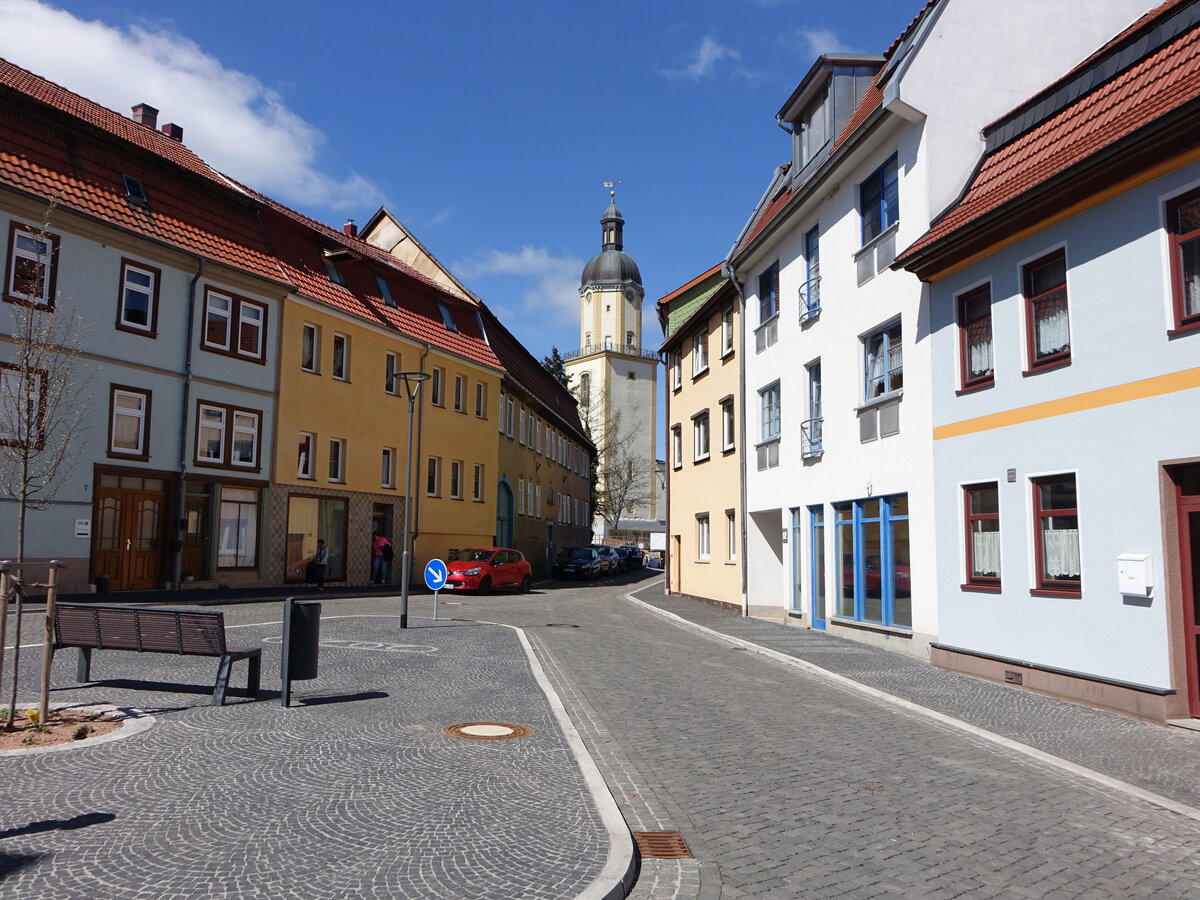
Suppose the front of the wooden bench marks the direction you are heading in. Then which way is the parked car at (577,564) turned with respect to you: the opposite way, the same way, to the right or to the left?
the opposite way

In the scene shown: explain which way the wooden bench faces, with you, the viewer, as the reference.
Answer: facing away from the viewer and to the right of the viewer

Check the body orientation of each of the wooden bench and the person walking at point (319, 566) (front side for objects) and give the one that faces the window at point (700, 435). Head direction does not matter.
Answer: the wooden bench

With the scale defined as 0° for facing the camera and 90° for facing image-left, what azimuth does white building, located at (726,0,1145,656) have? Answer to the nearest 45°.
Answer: approximately 45°

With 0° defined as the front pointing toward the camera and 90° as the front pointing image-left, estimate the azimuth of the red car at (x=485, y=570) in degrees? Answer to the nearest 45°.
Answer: approximately 45°

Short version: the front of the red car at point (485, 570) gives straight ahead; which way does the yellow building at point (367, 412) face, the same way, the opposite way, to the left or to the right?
to the left

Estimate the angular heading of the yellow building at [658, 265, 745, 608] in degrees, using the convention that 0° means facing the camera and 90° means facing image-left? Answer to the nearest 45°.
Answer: approximately 45°

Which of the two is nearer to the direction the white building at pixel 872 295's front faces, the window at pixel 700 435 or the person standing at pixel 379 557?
the person standing
